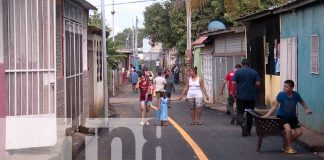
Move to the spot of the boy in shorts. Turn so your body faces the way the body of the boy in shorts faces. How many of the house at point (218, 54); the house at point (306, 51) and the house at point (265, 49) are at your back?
3

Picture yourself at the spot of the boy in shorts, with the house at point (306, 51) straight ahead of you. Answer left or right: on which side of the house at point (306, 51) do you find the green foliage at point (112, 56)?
left

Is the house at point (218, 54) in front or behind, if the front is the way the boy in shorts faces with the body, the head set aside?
behind

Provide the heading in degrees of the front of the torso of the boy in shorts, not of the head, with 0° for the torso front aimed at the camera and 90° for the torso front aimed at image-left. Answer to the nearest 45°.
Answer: approximately 0°

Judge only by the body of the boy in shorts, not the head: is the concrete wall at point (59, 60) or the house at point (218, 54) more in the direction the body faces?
the concrete wall

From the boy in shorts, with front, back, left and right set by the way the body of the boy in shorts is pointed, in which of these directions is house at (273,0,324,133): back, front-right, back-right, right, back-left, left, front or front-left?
back

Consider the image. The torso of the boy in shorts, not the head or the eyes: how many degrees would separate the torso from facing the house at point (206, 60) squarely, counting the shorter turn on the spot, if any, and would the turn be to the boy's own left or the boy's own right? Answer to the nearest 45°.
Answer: approximately 180°

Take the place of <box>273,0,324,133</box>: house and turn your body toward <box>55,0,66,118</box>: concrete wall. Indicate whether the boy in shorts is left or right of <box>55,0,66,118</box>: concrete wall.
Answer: left

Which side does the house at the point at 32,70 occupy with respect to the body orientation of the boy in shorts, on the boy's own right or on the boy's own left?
on the boy's own right

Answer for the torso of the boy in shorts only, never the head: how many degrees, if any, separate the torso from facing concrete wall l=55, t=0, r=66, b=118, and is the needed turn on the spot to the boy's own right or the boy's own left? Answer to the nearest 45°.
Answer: approximately 90° to the boy's own right

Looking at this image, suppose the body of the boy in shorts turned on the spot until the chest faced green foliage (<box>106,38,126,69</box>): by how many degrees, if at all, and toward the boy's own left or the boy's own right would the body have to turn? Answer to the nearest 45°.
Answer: approximately 135° to the boy's own right
